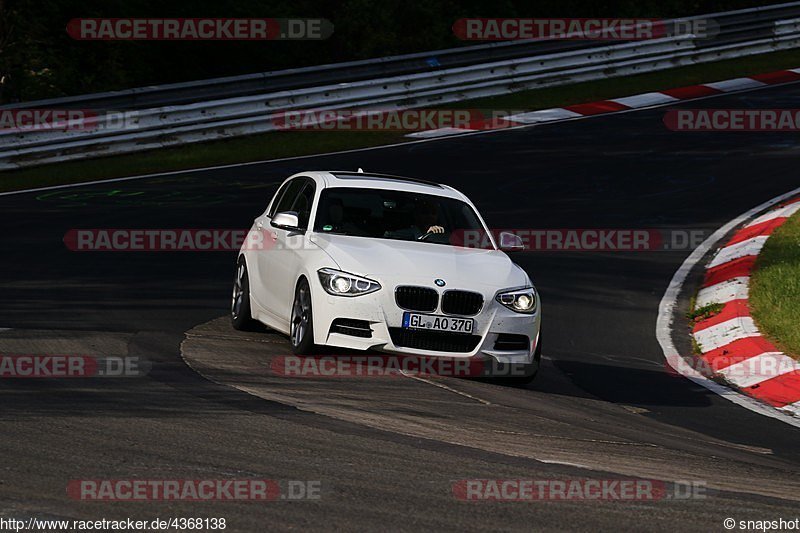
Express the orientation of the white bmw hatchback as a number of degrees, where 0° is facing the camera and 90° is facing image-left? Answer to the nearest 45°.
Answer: approximately 315°

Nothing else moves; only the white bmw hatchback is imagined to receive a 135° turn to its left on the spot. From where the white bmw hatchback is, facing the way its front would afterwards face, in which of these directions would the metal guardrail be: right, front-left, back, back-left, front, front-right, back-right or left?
front
